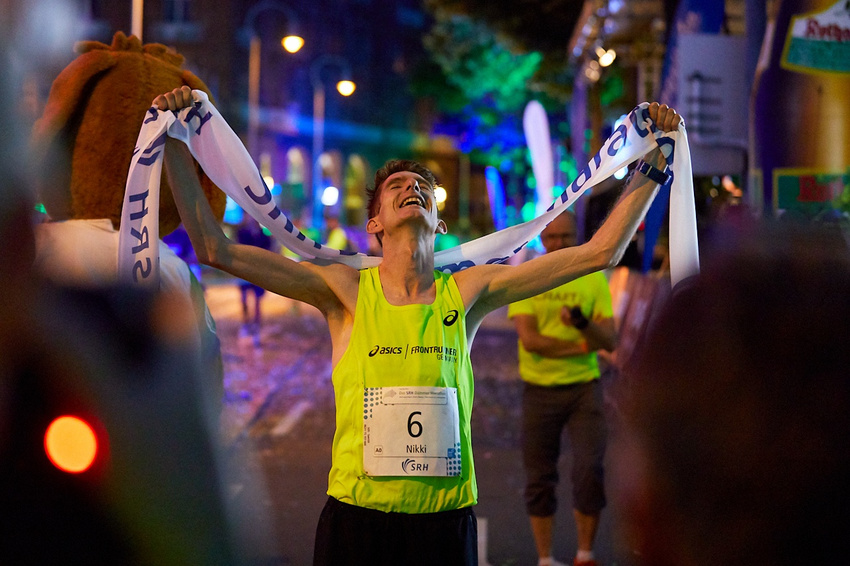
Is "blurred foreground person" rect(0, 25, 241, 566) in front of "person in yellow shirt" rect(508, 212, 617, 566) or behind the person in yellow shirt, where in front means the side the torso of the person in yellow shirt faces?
in front

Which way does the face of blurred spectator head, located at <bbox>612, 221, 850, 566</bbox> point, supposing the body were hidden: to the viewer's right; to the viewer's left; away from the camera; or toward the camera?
away from the camera

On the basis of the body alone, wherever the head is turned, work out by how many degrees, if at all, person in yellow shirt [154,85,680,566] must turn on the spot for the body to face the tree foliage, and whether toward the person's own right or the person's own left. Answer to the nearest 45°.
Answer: approximately 180°

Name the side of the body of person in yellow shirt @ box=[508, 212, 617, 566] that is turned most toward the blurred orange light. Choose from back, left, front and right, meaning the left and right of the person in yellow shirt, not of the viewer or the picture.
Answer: front

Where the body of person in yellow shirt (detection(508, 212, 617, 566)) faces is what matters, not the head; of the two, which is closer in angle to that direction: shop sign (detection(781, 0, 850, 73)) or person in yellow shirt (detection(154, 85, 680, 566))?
the person in yellow shirt

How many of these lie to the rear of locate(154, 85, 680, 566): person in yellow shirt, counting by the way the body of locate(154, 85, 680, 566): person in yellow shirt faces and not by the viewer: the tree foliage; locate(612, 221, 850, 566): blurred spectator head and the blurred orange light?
1

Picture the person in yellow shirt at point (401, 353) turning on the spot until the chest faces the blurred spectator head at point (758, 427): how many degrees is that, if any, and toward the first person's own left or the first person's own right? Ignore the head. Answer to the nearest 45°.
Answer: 0° — they already face them

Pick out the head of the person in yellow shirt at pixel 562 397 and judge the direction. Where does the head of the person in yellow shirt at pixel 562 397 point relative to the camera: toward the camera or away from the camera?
toward the camera

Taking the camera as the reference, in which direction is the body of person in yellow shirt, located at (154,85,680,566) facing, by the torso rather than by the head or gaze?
toward the camera

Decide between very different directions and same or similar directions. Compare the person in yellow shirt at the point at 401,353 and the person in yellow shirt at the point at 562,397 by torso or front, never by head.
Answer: same or similar directions

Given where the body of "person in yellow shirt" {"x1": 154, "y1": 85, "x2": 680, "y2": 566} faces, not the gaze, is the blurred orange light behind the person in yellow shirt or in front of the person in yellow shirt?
in front

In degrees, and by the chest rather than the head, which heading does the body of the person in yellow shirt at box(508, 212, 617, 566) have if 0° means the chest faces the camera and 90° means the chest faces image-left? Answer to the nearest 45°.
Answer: approximately 0°

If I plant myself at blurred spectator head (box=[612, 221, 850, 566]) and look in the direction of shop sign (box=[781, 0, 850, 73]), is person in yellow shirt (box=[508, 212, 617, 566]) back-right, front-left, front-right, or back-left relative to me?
front-left

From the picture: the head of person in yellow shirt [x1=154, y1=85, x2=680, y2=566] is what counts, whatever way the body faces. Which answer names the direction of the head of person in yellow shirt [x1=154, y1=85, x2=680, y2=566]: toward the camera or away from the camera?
toward the camera

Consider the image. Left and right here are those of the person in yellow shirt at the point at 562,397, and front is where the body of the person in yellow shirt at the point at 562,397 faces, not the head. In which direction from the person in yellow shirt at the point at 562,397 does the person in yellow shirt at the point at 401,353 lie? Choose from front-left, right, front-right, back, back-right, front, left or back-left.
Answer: front

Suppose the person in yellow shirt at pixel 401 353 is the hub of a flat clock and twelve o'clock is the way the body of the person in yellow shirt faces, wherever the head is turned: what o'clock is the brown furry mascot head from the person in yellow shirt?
The brown furry mascot head is roughly at 4 o'clock from the person in yellow shirt.

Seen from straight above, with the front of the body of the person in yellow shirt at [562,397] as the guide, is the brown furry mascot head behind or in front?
in front

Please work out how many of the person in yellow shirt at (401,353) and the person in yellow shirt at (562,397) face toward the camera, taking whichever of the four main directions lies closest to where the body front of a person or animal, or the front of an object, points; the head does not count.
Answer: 2
